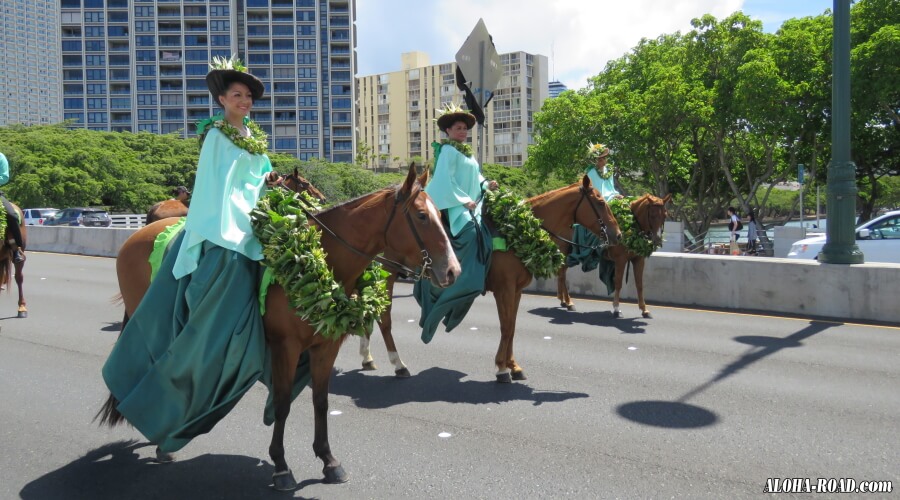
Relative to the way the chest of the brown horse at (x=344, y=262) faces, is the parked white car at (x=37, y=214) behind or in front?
behind

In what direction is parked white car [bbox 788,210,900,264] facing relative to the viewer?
to the viewer's left

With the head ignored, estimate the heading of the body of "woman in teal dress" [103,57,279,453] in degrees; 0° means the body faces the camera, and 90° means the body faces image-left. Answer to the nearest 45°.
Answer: approximately 315°

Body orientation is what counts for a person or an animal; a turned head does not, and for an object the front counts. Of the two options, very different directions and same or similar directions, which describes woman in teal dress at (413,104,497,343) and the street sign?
very different directions

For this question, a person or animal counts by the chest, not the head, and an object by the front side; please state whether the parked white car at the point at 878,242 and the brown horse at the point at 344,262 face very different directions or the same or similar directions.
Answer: very different directions

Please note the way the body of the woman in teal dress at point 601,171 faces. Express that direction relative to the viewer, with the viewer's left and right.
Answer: facing the viewer and to the right of the viewer

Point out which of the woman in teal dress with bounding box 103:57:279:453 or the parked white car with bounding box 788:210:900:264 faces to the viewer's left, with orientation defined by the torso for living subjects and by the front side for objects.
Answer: the parked white car
